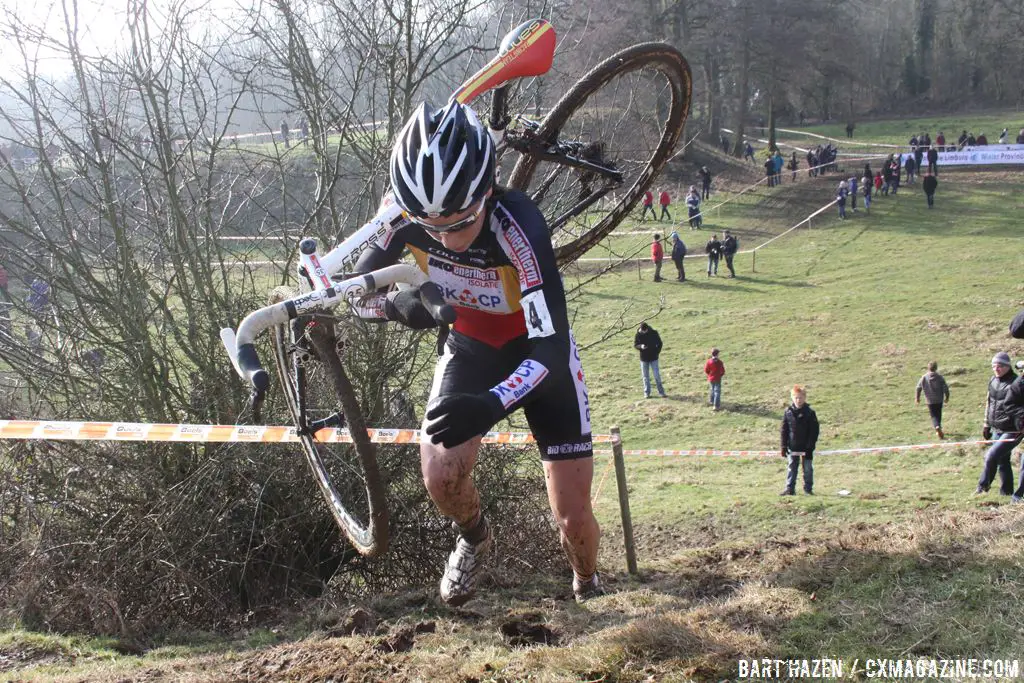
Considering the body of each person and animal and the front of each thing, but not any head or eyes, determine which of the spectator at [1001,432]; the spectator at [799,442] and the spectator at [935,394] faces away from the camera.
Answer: the spectator at [935,394]

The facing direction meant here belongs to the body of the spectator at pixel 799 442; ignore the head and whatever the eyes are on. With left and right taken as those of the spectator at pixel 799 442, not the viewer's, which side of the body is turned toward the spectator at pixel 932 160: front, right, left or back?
back

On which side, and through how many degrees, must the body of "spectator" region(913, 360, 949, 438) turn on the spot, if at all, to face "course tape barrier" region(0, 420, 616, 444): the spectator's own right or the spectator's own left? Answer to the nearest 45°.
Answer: approximately 135° to the spectator's own left

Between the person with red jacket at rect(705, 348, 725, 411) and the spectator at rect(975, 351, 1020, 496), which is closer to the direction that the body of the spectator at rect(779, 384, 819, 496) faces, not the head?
the spectator

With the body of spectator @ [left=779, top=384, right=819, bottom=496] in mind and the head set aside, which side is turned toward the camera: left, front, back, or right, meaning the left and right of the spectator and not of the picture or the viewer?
front

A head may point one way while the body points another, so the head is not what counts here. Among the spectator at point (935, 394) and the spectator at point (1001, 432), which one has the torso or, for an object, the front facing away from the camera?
the spectator at point (935, 394)

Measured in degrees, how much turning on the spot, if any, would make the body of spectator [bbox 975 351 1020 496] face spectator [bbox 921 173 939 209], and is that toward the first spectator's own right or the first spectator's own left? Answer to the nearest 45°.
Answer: approximately 135° to the first spectator's own right

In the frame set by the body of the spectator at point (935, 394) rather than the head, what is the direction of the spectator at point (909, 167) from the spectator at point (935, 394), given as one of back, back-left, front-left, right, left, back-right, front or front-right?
front

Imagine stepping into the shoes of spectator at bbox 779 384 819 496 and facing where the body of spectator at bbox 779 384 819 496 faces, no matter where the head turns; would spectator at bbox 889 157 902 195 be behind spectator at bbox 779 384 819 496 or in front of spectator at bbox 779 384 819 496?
behind

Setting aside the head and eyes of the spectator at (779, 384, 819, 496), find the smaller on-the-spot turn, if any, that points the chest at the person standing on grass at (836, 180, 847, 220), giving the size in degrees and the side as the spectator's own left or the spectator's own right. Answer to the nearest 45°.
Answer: approximately 180°

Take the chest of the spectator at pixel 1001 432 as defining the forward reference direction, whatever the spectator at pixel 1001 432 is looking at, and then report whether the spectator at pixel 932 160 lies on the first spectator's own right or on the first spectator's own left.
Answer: on the first spectator's own right

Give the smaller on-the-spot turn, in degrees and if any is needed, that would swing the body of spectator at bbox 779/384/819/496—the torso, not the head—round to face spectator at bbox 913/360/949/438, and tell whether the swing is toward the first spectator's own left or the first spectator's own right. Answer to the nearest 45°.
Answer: approximately 135° to the first spectator's own left
